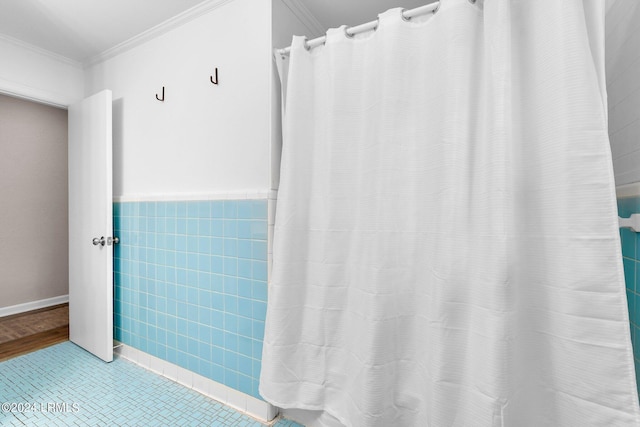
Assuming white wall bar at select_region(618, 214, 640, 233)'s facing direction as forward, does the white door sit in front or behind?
in front
